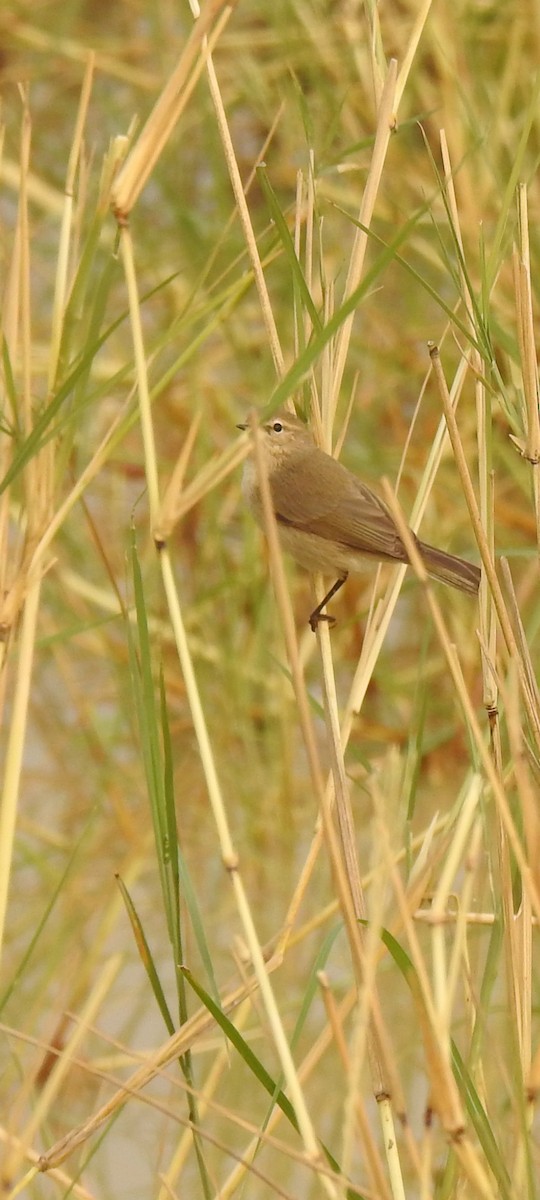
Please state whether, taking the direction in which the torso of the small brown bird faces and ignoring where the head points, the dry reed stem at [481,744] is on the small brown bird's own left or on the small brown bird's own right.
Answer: on the small brown bird's own left

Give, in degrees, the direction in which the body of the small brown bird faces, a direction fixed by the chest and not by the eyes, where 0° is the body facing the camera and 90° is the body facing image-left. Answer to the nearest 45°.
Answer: approximately 90°
